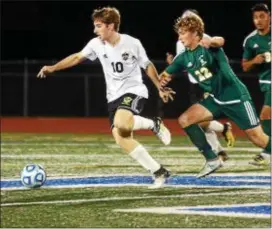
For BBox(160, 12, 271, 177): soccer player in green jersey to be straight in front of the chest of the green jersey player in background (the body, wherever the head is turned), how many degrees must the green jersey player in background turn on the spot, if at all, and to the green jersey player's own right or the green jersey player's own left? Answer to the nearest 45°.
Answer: approximately 45° to the green jersey player's own right

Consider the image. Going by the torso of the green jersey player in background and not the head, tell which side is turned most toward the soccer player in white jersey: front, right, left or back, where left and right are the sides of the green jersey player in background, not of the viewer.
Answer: front

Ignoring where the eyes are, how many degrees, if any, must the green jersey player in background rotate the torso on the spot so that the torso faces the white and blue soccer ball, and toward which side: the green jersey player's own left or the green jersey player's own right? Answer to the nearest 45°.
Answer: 0° — they already face it

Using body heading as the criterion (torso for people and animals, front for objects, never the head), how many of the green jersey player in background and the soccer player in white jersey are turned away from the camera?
0

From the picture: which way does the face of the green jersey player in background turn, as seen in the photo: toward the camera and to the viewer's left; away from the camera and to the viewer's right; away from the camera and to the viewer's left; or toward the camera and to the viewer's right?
toward the camera and to the viewer's left

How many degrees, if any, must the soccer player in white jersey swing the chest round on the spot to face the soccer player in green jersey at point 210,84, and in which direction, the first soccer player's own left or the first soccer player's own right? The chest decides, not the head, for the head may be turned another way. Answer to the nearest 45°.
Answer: approximately 135° to the first soccer player's own left

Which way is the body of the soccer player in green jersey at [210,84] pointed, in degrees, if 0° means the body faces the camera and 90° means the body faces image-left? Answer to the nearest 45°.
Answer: approximately 45°

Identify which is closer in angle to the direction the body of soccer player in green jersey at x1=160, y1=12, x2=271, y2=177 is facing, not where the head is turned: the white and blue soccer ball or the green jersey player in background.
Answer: the white and blue soccer ball

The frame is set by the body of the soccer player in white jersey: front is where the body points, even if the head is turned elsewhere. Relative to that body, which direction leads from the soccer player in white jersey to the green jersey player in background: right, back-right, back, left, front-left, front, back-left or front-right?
back
